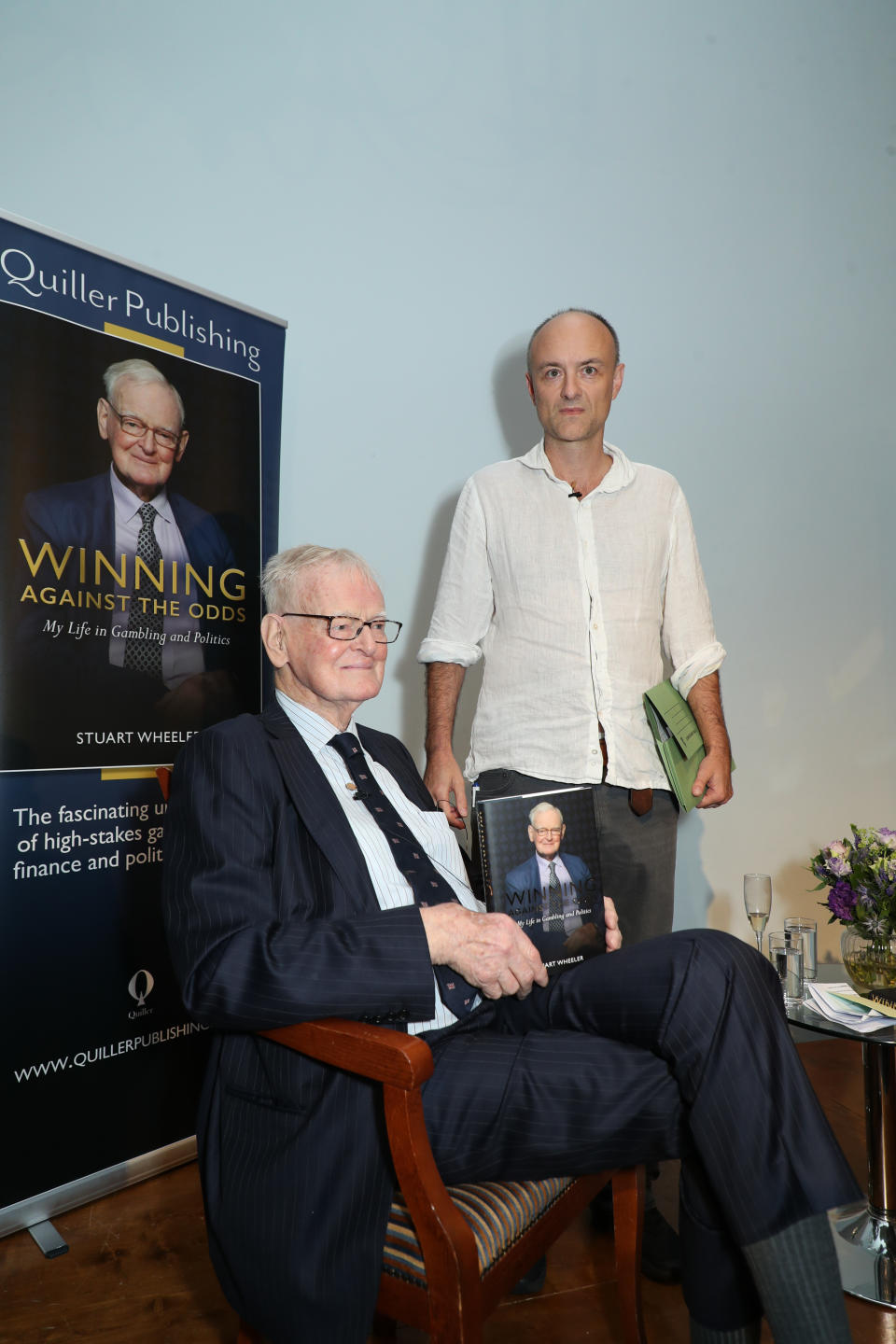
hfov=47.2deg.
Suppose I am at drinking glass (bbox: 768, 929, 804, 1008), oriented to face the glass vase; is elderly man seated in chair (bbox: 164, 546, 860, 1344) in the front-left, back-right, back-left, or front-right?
back-right

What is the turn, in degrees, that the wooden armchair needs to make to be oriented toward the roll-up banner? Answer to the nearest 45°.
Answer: approximately 180°

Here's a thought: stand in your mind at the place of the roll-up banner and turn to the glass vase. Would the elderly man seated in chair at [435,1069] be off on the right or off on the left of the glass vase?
right

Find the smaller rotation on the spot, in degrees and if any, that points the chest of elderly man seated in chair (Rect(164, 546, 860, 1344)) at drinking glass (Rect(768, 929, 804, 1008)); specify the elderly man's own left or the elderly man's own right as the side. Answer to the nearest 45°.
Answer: approximately 90° to the elderly man's own left

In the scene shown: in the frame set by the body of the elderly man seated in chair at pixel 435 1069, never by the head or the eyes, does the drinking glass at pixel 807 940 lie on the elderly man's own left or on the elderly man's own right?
on the elderly man's own left

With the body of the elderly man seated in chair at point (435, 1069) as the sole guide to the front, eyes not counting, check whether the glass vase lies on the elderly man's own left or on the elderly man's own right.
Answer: on the elderly man's own left

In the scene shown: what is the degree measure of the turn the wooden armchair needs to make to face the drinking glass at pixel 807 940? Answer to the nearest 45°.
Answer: approximately 90° to its left

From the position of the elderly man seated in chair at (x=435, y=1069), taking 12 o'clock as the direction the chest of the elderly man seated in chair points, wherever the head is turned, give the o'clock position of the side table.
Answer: The side table is roughly at 9 o'clock from the elderly man seated in chair.

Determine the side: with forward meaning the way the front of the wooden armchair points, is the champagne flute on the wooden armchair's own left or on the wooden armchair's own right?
on the wooden armchair's own left

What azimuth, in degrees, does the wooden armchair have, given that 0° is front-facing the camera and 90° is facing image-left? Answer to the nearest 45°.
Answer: approximately 315°

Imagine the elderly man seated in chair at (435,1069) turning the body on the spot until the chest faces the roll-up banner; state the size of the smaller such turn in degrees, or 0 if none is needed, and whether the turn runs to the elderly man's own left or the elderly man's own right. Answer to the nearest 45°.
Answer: approximately 180°

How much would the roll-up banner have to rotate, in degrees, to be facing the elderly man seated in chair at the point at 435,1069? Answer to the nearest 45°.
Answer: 0° — it already faces them
